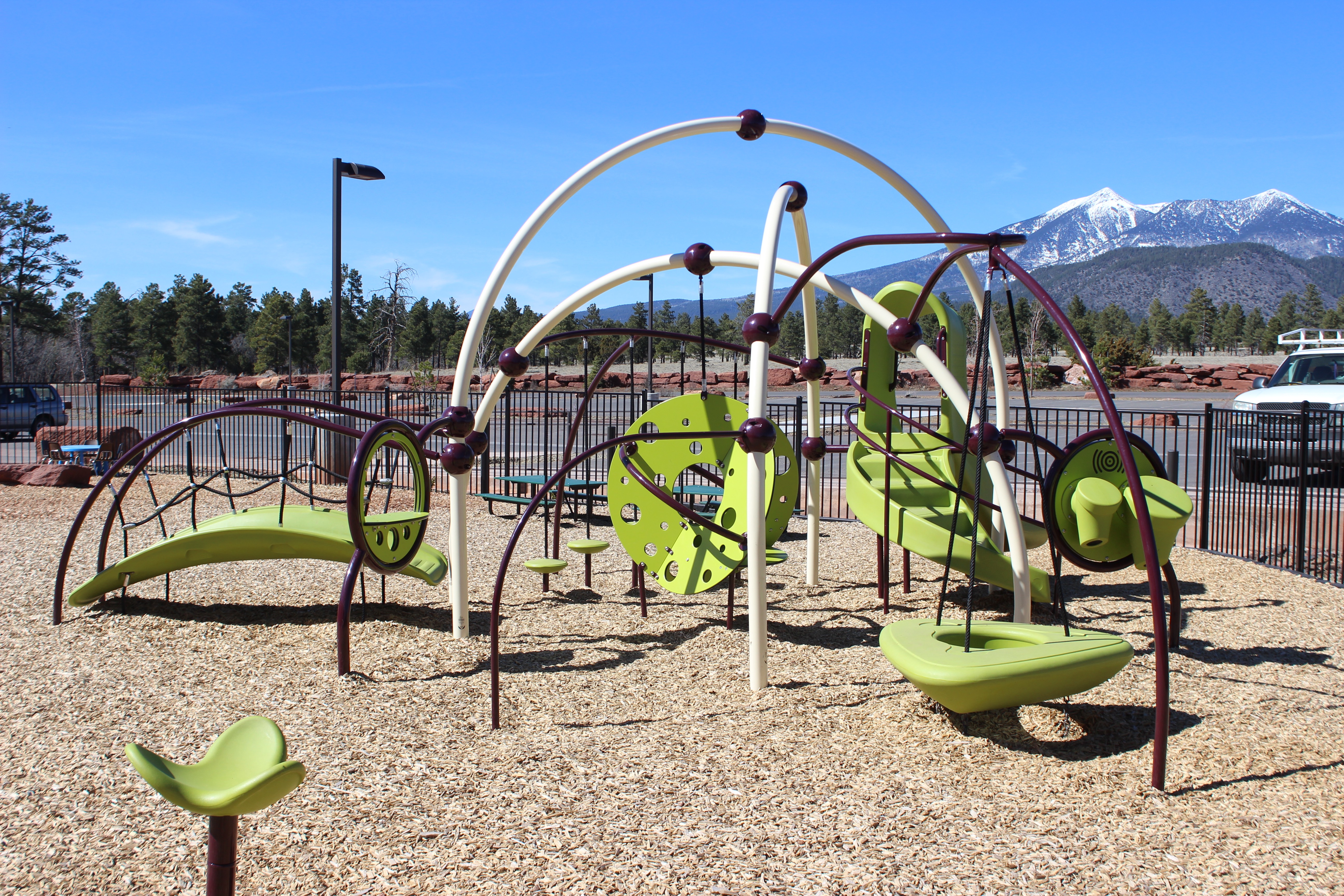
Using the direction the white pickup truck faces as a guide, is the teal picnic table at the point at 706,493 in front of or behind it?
in front

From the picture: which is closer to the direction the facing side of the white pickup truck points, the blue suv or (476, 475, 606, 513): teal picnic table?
the teal picnic table

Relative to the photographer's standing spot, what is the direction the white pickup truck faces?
facing the viewer and to the left of the viewer

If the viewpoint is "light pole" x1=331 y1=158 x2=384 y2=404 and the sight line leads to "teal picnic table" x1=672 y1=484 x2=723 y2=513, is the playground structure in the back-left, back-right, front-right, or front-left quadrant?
front-right
